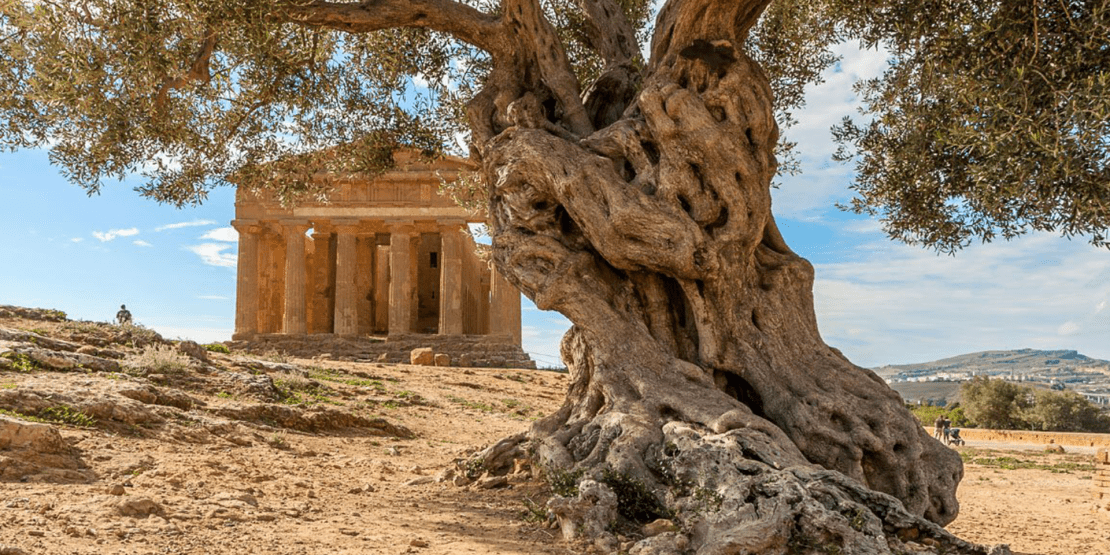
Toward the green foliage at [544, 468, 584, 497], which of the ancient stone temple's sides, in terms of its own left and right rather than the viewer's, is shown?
front

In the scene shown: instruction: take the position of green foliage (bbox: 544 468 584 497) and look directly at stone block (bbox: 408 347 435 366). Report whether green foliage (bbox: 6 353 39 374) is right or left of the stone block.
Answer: left

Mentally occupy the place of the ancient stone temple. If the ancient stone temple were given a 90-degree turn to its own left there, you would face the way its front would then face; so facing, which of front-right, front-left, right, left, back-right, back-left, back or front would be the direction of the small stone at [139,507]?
right

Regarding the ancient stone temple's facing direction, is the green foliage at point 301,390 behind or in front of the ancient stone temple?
in front

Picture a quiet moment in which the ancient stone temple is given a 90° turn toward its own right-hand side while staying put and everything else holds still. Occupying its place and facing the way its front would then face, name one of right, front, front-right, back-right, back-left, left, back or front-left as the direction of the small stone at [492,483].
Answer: left

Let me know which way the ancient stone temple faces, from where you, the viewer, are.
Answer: facing the viewer

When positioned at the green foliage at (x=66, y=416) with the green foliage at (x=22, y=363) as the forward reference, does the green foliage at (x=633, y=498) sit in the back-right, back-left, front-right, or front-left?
back-right

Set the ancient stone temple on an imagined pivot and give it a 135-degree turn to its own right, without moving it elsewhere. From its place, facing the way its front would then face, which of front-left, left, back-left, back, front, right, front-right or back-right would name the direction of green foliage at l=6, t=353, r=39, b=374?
back-left

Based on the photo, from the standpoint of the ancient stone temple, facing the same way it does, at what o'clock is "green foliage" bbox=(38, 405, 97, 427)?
The green foliage is roughly at 12 o'clock from the ancient stone temple.

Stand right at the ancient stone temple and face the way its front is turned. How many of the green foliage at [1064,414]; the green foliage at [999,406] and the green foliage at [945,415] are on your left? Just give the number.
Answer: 3

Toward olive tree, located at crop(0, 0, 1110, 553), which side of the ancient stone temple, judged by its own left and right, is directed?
front

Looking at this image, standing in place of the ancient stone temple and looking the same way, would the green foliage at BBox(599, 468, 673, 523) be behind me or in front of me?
in front
